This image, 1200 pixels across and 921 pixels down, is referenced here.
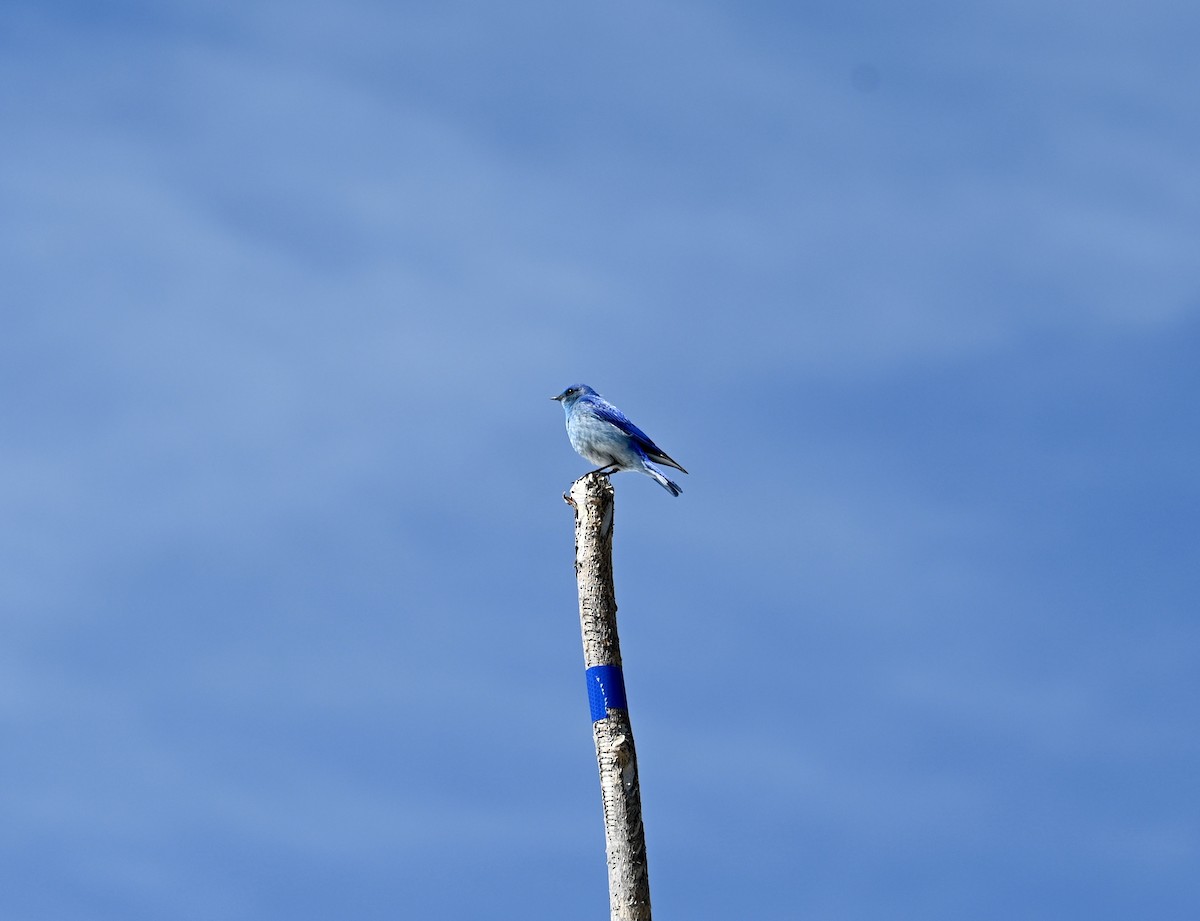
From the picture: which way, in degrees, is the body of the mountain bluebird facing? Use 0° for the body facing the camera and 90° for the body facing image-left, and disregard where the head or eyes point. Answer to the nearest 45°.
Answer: approximately 90°
